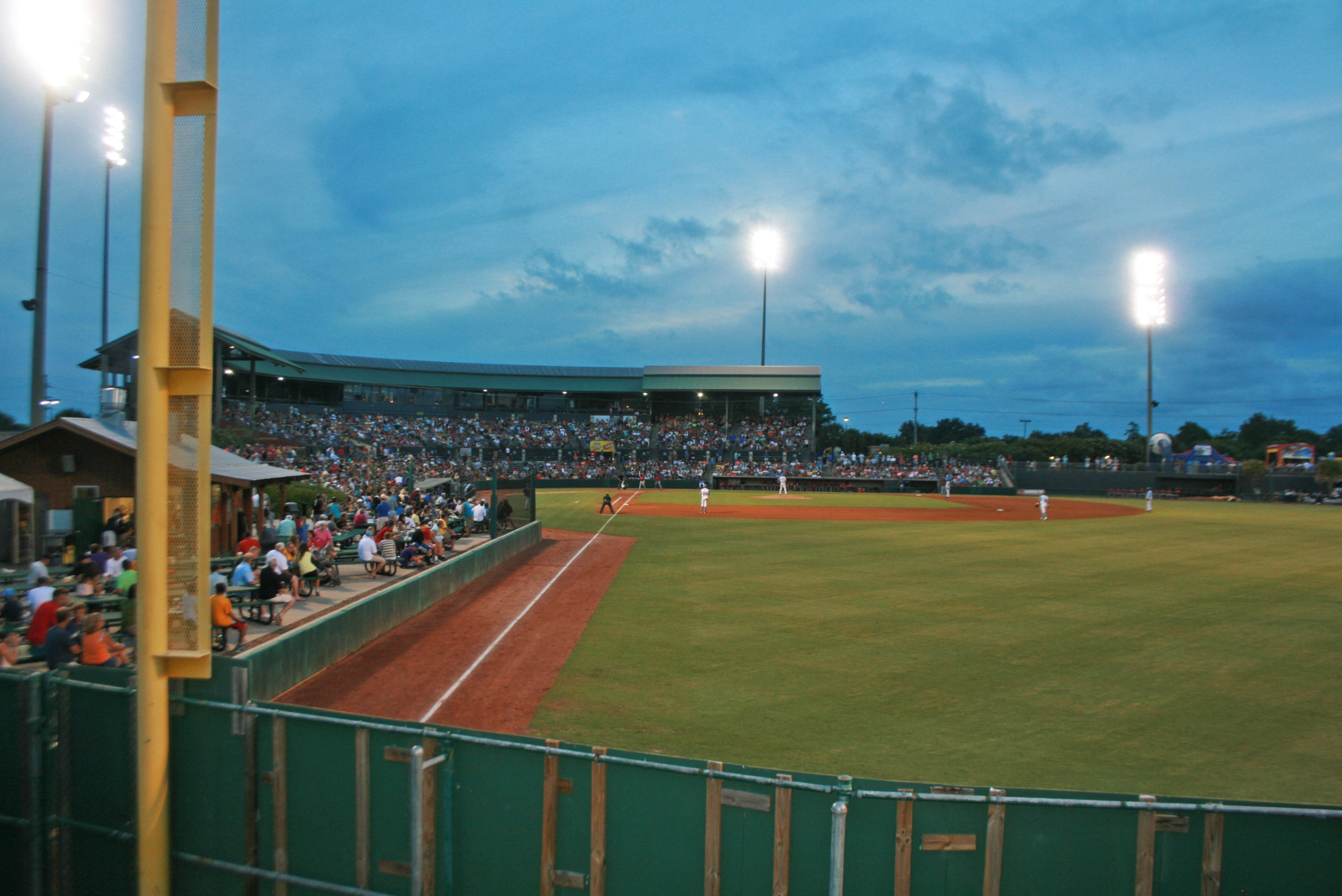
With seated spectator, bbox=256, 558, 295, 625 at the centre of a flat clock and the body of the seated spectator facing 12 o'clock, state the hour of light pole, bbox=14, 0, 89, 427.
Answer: The light pole is roughly at 8 o'clock from the seated spectator.

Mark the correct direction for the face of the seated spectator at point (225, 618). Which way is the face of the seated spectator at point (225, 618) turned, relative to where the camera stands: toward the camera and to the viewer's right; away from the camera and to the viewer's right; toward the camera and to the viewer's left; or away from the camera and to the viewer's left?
away from the camera and to the viewer's right

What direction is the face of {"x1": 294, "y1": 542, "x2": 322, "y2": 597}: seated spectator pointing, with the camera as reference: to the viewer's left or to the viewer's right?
to the viewer's right

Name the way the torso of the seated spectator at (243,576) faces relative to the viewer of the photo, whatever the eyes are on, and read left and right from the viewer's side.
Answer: facing to the right of the viewer

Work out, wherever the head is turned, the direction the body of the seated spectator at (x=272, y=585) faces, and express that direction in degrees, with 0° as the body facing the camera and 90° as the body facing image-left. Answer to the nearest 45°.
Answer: approximately 270°

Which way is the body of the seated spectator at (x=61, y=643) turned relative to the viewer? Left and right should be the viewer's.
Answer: facing away from the viewer and to the right of the viewer

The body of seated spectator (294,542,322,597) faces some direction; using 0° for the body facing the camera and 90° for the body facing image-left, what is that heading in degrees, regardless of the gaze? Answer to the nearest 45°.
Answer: approximately 270°

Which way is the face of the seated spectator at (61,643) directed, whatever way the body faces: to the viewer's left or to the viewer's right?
to the viewer's right

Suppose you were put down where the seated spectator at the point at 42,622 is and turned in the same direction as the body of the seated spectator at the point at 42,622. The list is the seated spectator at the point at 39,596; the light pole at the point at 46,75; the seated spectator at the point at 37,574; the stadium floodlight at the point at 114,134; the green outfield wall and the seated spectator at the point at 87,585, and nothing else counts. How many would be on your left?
5

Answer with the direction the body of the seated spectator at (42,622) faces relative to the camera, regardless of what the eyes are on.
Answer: to the viewer's right

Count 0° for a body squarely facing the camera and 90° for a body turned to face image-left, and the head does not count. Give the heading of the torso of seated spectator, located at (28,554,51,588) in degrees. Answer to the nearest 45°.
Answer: approximately 270°
